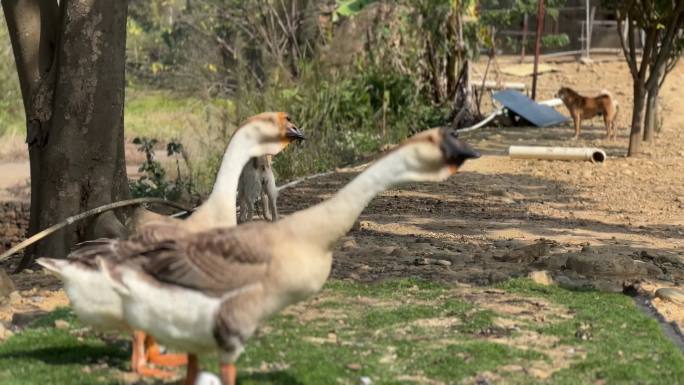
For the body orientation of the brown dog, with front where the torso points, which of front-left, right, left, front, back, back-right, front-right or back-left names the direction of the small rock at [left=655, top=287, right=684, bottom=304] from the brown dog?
left

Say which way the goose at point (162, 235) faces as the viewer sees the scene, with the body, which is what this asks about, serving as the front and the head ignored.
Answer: to the viewer's right

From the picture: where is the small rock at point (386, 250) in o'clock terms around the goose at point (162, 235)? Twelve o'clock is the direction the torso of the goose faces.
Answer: The small rock is roughly at 10 o'clock from the goose.

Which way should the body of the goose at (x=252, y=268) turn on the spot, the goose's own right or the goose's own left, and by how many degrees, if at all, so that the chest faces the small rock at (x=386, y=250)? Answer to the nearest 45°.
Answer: approximately 90° to the goose's own left

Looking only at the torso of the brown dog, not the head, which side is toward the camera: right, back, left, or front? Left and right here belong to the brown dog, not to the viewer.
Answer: left

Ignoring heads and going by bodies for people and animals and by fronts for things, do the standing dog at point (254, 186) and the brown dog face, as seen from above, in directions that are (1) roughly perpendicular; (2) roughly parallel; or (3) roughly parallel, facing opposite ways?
roughly perpendicular

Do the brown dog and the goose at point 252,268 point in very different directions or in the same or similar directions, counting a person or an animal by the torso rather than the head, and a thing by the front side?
very different directions

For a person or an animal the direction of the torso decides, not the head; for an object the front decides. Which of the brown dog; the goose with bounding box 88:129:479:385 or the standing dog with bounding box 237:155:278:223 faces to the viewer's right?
the goose

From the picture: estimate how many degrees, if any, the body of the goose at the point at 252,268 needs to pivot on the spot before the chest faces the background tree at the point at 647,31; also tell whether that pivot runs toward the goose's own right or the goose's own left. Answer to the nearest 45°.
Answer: approximately 45° to the goose's own left

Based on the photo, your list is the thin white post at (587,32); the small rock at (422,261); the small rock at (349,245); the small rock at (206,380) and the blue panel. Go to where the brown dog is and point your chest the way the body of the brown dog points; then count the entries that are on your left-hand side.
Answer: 3

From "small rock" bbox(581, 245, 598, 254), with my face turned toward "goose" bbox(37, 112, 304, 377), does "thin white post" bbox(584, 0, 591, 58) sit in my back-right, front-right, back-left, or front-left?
back-right

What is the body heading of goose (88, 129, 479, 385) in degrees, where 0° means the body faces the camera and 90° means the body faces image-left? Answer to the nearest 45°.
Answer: approximately 270°
